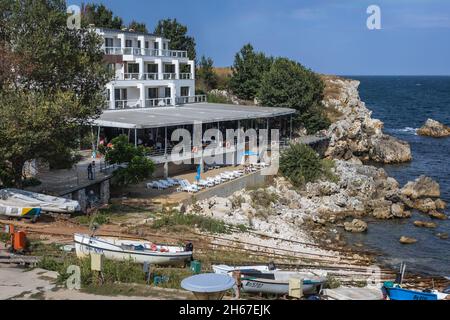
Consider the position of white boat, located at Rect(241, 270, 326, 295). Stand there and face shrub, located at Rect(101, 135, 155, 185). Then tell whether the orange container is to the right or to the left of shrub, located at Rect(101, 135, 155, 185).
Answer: left

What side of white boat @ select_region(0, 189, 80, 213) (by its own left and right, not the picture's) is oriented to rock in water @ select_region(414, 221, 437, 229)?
back

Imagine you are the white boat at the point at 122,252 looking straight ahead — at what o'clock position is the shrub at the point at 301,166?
The shrub is roughly at 4 o'clock from the white boat.

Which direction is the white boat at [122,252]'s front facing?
to the viewer's left

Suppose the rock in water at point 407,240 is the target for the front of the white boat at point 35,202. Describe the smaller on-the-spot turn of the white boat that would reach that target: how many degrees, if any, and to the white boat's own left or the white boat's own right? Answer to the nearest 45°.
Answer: approximately 180°

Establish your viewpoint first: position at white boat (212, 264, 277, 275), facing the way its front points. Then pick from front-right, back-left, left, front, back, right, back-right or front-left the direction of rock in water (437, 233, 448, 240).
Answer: back-right

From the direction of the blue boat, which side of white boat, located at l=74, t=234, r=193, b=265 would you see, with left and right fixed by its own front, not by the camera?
back

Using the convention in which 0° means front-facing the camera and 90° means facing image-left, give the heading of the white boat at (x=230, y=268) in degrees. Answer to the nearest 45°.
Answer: approximately 90°

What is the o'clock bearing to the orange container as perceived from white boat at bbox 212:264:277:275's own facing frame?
The orange container is roughly at 12 o'clock from the white boat.

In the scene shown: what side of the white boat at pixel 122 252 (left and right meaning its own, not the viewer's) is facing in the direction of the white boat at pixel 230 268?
back
